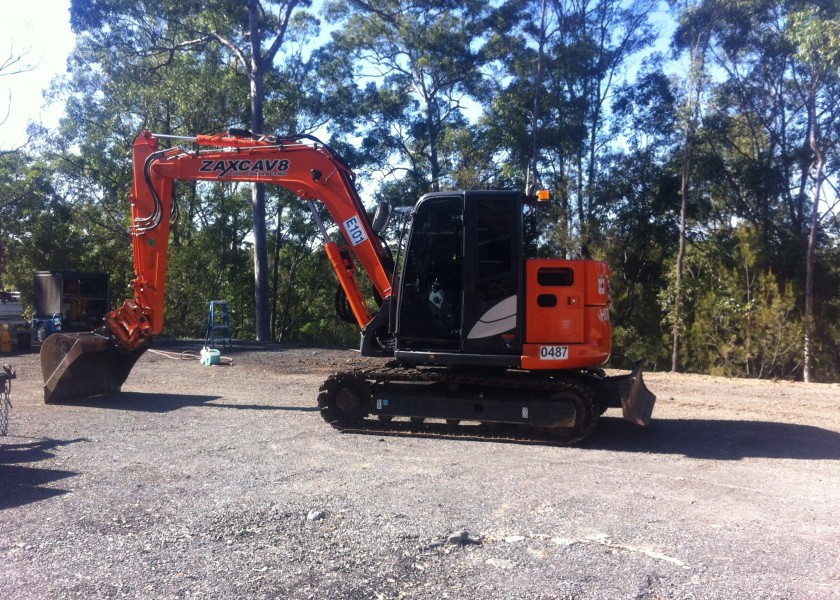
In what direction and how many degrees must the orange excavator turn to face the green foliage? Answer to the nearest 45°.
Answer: approximately 135° to its right

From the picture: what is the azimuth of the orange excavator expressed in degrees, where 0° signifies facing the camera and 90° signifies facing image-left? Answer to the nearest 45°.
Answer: approximately 90°

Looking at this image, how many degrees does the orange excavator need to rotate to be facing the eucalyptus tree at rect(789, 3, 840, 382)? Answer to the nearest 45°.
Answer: approximately 135° to its right
